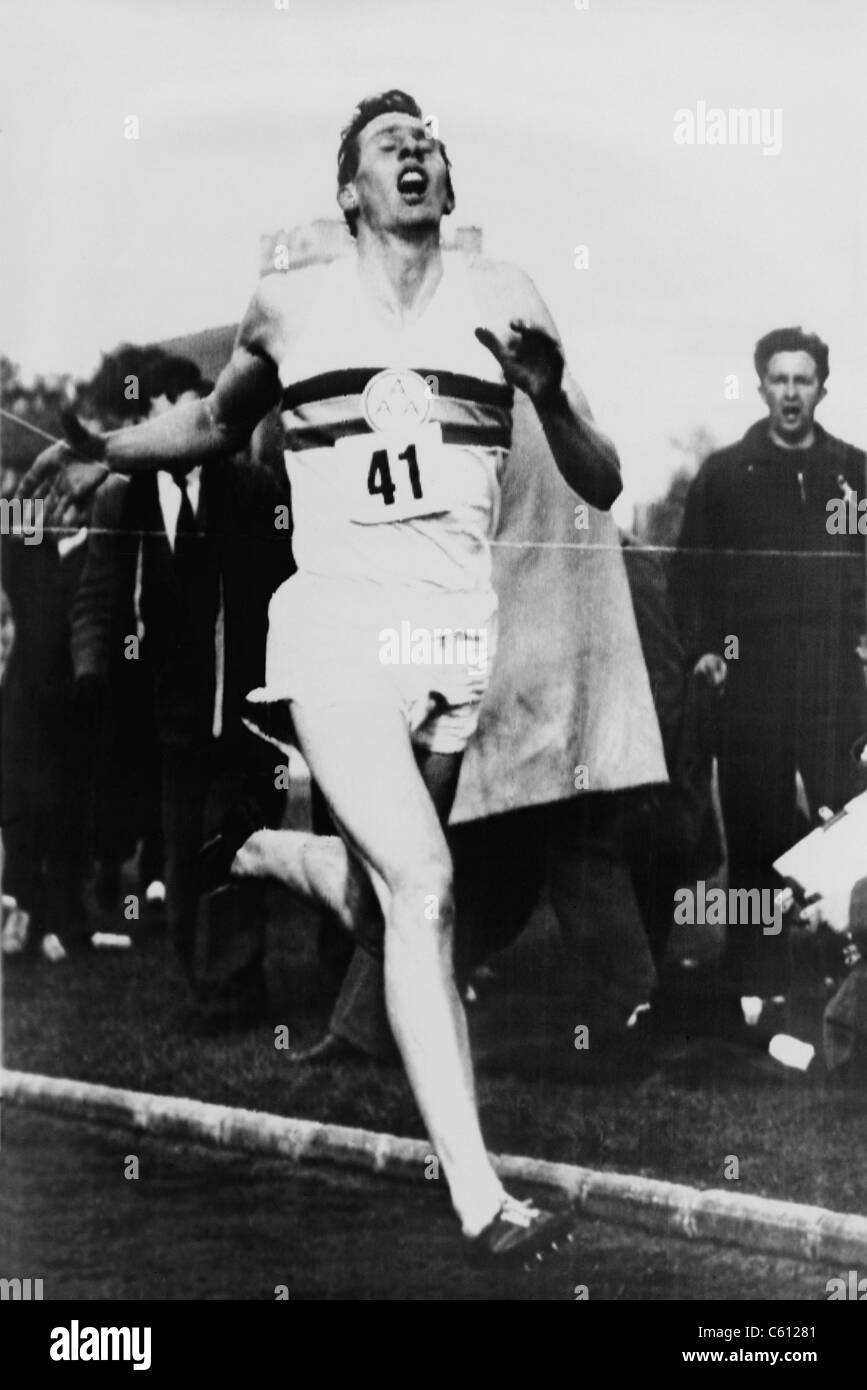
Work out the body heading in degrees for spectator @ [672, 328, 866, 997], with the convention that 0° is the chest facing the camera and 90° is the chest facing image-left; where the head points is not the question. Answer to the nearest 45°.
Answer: approximately 0°

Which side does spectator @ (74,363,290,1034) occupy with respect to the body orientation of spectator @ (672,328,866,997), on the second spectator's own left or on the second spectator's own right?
on the second spectator's own right

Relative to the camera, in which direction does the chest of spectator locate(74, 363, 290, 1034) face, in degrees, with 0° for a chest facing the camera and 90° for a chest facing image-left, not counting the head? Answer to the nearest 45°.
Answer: approximately 0°

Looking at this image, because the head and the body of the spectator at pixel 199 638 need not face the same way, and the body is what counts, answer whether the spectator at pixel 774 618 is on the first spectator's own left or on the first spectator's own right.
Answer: on the first spectator's own left

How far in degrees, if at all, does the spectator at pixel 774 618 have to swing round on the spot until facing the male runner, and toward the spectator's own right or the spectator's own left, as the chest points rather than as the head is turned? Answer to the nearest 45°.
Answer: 0° — they already face them

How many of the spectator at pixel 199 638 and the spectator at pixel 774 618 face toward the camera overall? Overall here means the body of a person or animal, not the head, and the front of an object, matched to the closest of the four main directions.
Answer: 2
